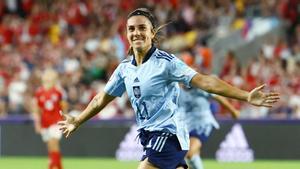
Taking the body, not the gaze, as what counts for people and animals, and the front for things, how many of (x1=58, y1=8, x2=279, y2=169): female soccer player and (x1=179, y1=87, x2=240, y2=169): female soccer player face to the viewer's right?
0

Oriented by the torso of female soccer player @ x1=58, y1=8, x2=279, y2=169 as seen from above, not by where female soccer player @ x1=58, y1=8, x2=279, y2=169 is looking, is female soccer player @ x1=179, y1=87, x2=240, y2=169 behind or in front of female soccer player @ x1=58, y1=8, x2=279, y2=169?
behind

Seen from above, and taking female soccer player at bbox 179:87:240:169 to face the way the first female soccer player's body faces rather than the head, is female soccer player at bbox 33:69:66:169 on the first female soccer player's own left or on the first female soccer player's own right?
on the first female soccer player's own right

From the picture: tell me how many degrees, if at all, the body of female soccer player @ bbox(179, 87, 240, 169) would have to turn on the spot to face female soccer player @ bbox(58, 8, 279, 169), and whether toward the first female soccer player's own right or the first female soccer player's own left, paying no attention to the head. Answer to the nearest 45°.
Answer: approximately 45° to the first female soccer player's own left

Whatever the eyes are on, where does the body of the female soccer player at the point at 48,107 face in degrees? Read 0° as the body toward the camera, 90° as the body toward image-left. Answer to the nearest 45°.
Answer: approximately 0°

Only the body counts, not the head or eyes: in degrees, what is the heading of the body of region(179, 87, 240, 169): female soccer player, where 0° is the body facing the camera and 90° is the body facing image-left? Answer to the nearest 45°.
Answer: approximately 45°

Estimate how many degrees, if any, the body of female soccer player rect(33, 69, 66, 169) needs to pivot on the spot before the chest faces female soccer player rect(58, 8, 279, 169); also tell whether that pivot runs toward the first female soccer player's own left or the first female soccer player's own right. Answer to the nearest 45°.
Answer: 0° — they already face them

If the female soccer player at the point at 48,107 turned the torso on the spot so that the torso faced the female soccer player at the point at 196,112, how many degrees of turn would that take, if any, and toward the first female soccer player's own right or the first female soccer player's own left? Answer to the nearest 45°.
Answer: approximately 45° to the first female soccer player's own left
